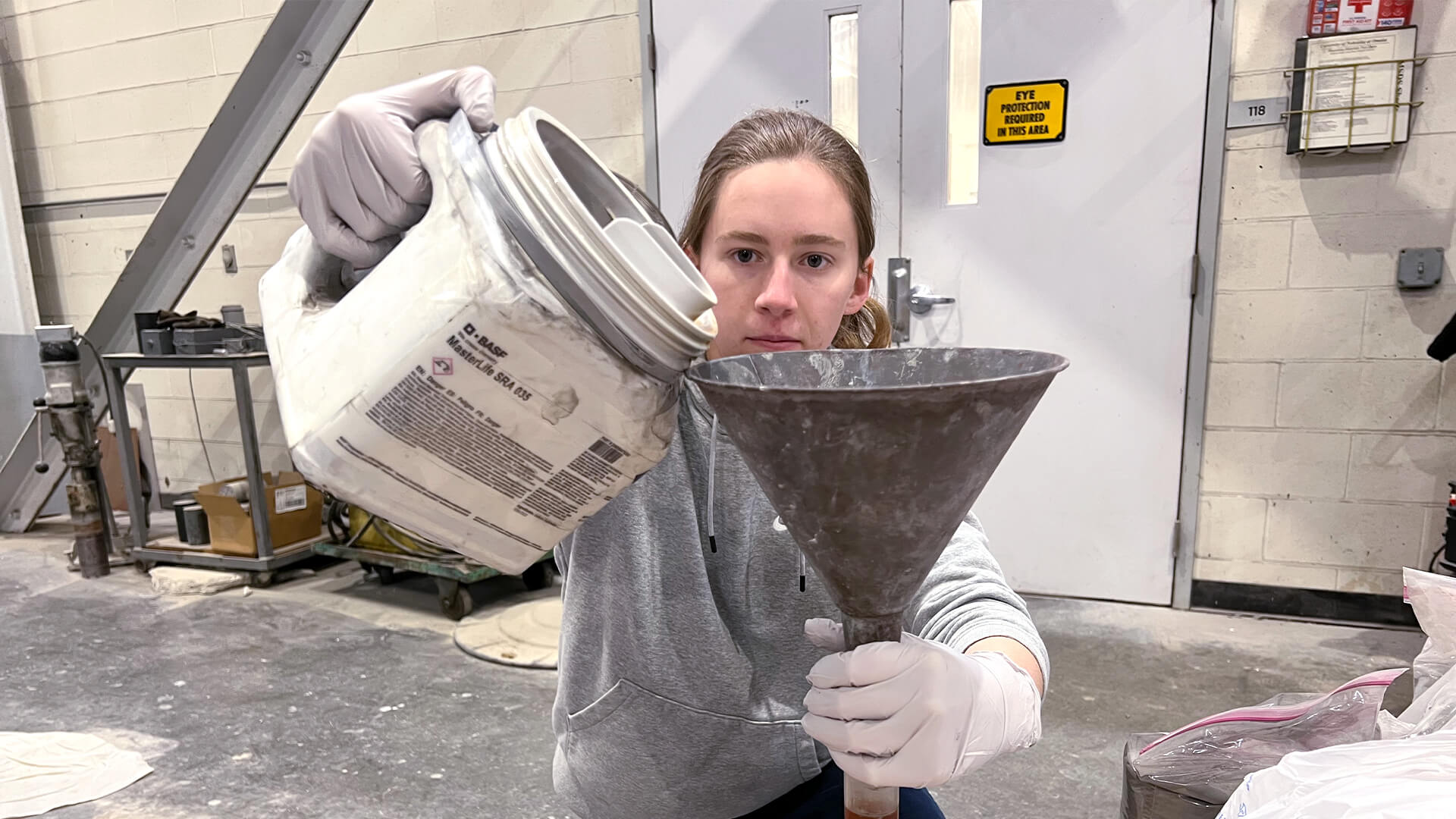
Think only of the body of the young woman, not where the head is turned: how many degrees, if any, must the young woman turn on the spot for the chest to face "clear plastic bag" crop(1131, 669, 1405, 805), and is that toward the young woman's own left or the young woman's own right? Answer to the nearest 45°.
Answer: approximately 90° to the young woman's own left

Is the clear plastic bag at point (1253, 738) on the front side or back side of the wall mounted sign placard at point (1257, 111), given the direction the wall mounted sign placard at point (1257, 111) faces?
on the front side

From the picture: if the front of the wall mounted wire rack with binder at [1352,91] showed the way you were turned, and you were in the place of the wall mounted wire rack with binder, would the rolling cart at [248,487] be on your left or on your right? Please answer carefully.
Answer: on your right
